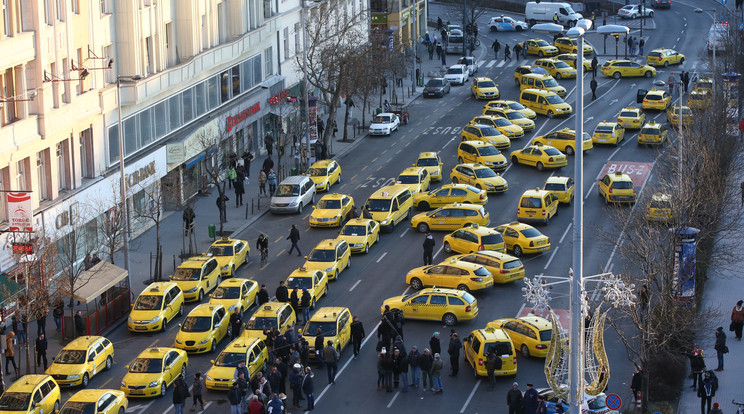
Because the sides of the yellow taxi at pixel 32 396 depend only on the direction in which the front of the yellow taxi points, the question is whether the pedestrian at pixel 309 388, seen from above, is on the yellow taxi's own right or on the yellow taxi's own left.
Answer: on the yellow taxi's own left

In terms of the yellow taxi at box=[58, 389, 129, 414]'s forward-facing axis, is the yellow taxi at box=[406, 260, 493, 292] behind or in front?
behind

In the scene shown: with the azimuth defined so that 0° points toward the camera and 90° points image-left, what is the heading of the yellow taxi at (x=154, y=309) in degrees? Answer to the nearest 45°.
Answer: approximately 45°

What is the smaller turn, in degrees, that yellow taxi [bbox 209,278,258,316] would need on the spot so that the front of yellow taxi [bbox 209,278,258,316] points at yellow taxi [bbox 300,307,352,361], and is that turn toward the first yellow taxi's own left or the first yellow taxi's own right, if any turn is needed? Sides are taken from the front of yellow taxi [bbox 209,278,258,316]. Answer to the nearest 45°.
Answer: approximately 90° to the first yellow taxi's own left

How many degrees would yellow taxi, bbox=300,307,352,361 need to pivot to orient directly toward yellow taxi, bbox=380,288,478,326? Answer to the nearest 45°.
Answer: approximately 180°

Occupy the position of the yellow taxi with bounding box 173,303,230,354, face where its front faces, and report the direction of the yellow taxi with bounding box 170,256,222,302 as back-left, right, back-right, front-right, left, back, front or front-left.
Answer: back-right

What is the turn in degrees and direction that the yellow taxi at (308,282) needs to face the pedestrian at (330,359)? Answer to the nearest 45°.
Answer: approximately 45° to its left

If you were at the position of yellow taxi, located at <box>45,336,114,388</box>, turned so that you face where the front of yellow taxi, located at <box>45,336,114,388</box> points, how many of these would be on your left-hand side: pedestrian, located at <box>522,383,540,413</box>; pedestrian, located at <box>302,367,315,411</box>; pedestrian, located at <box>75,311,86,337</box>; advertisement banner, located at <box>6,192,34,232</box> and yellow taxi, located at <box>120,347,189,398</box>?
3

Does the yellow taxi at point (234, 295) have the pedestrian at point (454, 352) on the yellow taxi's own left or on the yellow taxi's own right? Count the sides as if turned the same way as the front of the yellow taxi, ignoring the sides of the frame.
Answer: on the yellow taxi's own left
